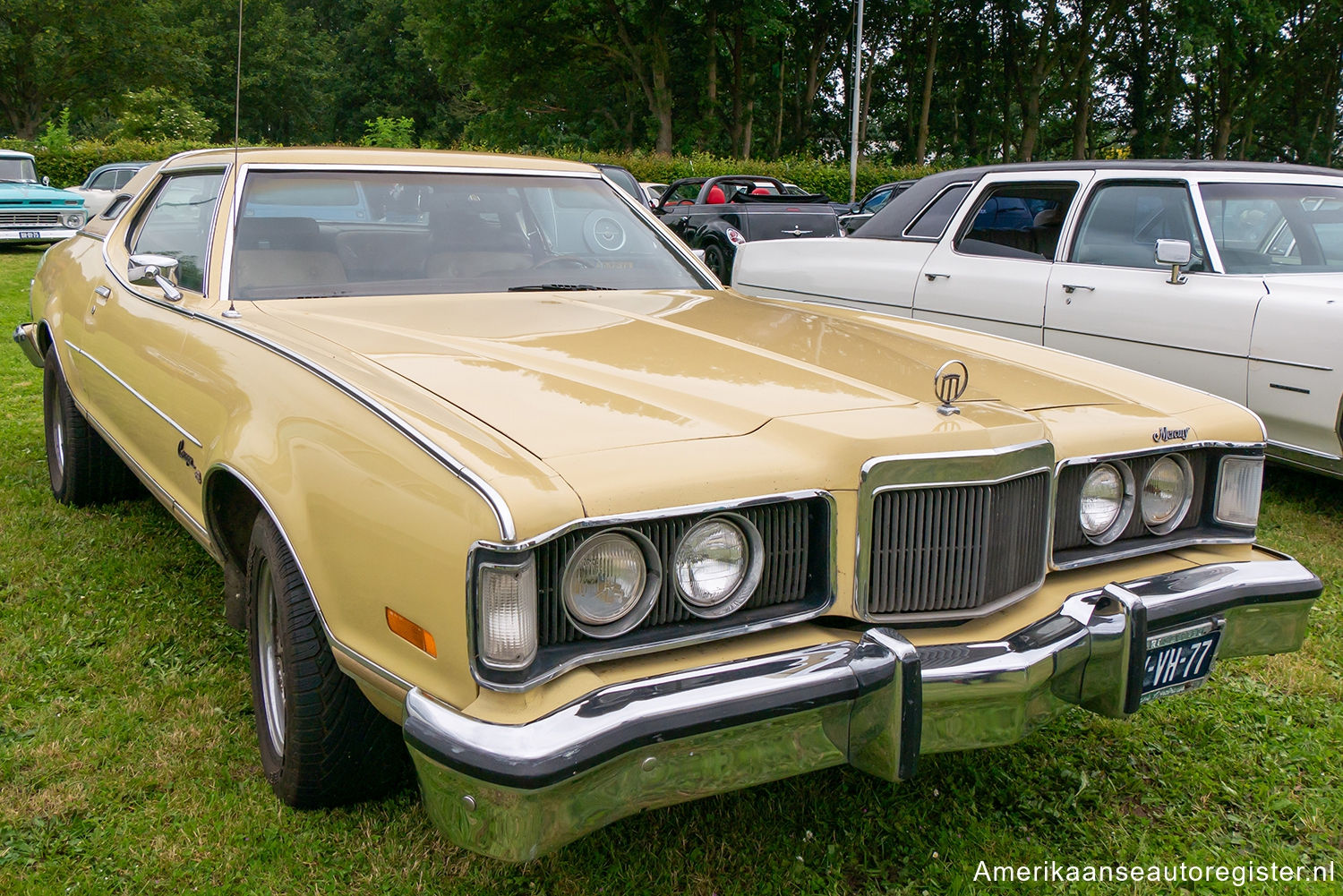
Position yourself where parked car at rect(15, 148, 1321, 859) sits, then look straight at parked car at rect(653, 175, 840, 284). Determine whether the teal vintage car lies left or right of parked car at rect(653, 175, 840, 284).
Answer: left

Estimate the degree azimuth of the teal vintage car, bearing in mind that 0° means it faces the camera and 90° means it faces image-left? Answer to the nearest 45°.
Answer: approximately 315°

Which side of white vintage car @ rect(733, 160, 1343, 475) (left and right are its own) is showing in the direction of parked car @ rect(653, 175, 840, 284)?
back

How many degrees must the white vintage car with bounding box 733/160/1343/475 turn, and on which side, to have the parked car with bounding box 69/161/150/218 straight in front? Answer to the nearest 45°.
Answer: approximately 180°

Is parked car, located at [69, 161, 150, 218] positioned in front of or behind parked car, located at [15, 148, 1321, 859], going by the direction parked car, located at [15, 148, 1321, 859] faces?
behind

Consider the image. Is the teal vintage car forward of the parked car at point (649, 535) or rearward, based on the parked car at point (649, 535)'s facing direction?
rearward

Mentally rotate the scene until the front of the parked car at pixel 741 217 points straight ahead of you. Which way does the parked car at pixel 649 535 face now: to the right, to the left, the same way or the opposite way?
the opposite way

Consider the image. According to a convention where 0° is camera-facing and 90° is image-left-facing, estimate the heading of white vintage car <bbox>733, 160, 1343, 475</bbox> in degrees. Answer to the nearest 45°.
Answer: approximately 315°

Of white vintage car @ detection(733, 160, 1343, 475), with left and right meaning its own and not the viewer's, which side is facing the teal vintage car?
back

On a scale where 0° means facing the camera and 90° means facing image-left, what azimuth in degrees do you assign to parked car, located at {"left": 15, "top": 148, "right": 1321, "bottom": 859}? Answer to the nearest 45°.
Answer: approximately 315°
